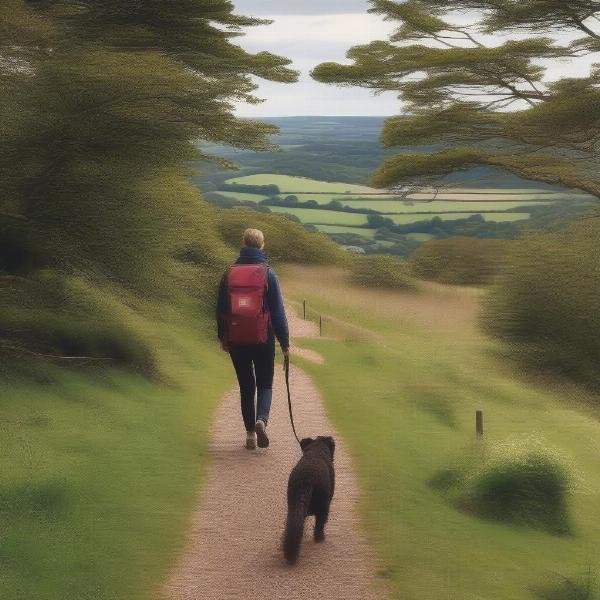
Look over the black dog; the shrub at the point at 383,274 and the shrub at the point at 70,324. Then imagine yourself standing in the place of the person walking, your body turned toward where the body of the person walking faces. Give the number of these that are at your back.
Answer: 1

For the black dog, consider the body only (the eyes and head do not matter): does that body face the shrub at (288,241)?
yes

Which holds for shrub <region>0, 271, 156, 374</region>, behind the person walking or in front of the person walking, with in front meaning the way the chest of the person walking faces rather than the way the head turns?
in front

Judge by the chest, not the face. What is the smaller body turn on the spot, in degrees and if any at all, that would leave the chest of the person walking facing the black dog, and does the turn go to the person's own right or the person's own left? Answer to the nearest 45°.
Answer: approximately 180°

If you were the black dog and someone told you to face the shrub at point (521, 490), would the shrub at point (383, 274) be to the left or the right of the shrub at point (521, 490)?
left

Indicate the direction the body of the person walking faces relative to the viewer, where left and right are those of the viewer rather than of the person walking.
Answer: facing away from the viewer

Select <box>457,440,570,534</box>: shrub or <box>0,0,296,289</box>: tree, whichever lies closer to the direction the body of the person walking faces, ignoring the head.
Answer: the tree

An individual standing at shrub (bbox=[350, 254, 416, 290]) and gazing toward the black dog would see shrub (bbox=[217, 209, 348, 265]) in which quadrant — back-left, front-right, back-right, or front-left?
back-right

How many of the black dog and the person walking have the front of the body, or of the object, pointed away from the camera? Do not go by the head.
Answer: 2

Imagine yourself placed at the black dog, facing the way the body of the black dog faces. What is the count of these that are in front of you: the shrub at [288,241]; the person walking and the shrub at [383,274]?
3

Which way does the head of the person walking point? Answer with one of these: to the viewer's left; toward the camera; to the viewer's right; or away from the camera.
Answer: away from the camera

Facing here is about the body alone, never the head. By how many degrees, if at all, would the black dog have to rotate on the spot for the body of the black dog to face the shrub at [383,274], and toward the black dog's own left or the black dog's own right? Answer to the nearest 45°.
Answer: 0° — it already faces it

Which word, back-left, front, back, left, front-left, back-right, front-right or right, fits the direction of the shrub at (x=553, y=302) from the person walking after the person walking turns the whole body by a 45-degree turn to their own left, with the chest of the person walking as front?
right

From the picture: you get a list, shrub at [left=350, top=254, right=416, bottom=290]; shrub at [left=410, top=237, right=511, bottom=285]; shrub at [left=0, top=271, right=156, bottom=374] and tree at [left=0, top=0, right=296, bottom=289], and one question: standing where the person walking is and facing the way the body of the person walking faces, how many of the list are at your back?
0

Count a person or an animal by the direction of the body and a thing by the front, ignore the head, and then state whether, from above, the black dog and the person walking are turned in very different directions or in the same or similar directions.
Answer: same or similar directions

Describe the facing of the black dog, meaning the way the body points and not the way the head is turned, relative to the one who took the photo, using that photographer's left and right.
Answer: facing away from the viewer

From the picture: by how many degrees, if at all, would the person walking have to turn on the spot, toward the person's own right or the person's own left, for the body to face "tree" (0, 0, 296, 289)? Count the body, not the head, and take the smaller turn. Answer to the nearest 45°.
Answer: approximately 45° to the person's own left

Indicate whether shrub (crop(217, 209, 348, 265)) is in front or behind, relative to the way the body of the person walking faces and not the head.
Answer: in front
